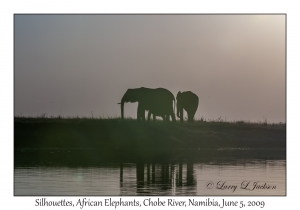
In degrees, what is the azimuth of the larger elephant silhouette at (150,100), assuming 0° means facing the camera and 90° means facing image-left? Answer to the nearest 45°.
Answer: approximately 90°

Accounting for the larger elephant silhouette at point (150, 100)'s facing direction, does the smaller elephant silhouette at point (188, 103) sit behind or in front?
behind
